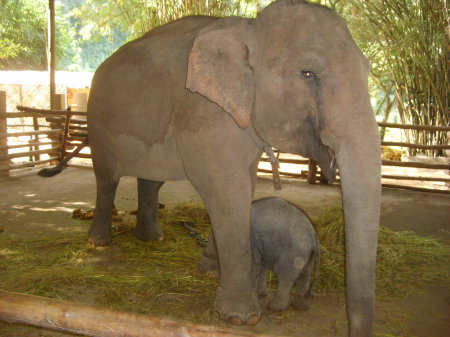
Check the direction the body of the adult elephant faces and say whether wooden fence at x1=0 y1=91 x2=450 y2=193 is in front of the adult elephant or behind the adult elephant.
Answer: behind

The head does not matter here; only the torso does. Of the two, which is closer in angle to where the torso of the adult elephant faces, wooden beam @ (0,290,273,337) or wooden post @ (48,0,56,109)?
the wooden beam

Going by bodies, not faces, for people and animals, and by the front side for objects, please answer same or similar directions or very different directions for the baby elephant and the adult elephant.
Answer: very different directions

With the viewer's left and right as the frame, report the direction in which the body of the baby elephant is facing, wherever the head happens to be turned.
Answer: facing away from the viewer and to the left of the viewer

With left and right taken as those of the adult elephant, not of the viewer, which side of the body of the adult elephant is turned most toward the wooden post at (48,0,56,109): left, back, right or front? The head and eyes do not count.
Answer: back

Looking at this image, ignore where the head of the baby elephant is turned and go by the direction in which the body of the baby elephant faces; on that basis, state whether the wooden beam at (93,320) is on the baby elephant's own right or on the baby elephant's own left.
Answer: on the baby elephant's own left
